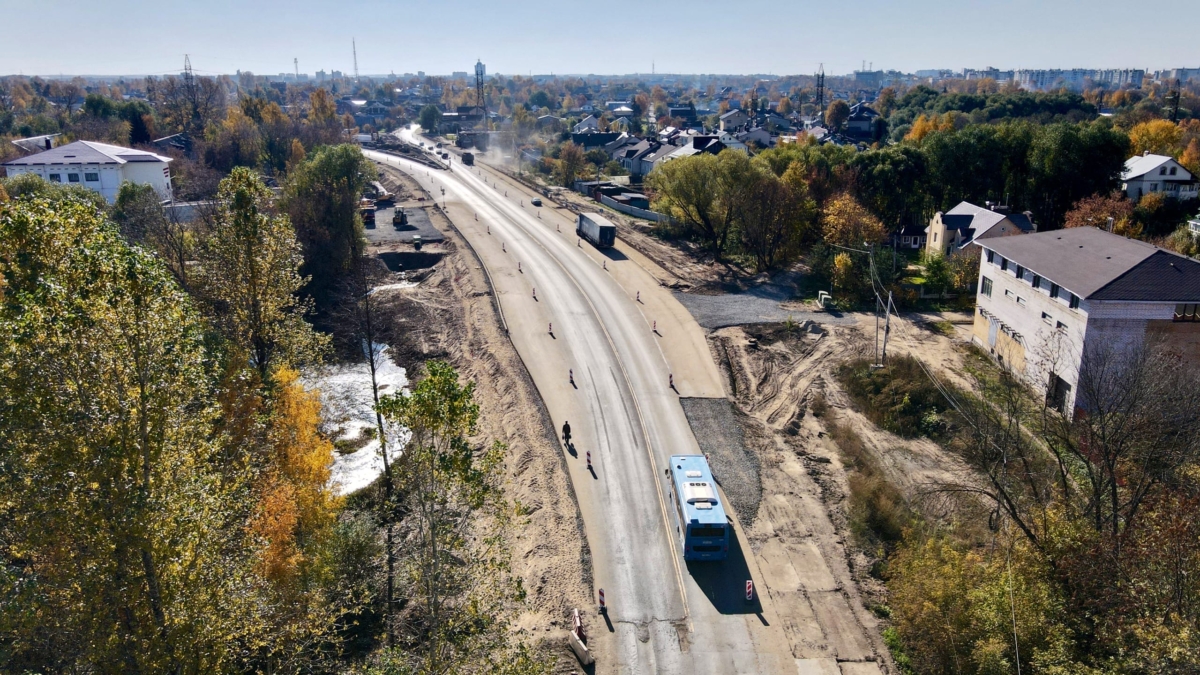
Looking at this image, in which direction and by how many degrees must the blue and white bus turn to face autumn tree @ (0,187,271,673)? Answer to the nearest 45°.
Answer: approximately 135° to its left

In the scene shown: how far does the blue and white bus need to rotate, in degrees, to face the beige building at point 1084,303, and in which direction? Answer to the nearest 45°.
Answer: approximately 45° to its right

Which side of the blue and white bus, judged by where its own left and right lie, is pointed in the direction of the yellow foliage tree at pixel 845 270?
front

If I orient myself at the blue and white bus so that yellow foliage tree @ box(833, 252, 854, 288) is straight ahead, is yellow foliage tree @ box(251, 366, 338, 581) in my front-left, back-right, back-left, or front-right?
back-left

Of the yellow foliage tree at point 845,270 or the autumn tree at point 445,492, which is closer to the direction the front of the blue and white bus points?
the yellow foliage tree

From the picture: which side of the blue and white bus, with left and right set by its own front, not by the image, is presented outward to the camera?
back

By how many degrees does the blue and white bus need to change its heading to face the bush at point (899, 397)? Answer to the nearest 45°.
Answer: approximately 45° to its right

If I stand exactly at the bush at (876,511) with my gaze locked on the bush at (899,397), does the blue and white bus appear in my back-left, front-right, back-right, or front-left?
back-left

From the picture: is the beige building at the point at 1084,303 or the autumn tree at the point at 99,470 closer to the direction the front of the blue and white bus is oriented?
the beige building

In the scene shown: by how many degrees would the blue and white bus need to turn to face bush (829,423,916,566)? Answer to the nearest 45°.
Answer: approximately 45° to its right

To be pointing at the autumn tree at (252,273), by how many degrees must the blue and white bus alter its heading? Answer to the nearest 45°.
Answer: approximately 90° to its left

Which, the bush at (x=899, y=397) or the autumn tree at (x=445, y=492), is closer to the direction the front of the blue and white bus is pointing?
the bush
